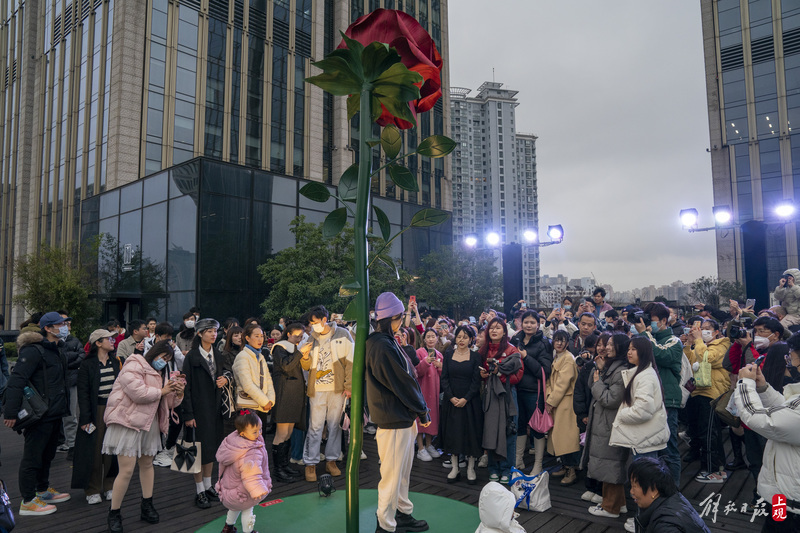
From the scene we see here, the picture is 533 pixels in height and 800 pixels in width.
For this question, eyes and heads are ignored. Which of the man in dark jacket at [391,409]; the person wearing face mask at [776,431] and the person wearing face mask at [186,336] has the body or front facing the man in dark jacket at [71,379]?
the person wearing face mask at [776,431]

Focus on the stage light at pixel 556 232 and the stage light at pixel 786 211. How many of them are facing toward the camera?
2

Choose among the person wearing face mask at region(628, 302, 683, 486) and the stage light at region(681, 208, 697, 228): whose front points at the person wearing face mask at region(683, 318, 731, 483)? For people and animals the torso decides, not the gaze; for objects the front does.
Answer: the stage light

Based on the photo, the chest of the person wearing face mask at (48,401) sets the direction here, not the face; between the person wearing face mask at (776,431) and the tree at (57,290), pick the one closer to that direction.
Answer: the person wearing face mask

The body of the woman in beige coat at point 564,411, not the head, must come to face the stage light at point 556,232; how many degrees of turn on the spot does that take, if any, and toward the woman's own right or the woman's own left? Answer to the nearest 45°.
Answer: approximately 135° to the woman's own right

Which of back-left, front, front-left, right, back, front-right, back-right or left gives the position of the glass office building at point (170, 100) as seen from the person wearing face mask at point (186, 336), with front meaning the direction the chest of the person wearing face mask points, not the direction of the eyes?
back-left

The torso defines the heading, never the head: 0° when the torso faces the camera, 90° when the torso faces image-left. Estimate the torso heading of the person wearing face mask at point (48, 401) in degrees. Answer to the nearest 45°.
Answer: approximately 270°

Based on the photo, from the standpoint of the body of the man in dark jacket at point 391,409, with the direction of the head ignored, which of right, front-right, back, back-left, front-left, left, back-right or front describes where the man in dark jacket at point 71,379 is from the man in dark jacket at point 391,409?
back-left

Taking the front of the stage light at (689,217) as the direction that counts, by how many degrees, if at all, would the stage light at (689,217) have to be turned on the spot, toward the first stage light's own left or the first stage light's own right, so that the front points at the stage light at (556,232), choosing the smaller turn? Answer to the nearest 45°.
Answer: approximately 45° to the first stage light's own right

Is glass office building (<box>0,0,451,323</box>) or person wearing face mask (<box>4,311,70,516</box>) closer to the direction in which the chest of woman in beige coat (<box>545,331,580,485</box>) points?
the person wearing face mask
